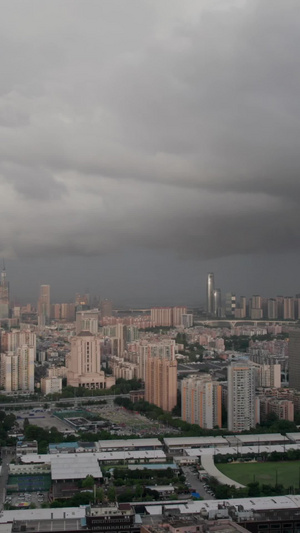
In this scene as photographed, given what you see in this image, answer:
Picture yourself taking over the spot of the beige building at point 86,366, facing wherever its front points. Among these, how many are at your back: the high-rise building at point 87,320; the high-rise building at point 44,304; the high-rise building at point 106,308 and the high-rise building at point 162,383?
3

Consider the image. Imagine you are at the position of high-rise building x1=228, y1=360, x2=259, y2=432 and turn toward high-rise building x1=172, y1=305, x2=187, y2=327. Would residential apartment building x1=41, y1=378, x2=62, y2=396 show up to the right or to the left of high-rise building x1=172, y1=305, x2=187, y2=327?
left

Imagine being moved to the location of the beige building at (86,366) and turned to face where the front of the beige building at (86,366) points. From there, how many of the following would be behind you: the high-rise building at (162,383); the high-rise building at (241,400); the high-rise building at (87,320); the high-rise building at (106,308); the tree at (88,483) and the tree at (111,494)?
2

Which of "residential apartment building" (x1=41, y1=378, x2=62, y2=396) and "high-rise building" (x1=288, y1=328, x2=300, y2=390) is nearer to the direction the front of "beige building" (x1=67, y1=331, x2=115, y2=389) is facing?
the residential apartment building

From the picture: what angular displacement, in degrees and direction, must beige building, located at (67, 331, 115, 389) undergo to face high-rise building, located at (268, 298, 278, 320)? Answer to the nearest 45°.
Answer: approximately 135° to its left

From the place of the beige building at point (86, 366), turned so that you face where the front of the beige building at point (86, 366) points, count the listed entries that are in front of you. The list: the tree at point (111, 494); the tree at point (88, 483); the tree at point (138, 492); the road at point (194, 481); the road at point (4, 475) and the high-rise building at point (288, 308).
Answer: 5

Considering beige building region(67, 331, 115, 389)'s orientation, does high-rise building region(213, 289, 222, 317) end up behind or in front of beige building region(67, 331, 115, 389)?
behind

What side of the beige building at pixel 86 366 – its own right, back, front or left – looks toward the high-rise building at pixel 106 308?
back

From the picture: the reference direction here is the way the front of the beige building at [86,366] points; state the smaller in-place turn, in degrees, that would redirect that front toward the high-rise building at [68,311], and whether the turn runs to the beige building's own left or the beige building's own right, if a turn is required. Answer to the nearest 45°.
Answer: approximately 180°

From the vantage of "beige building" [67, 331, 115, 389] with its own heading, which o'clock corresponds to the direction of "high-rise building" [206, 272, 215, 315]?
The high-rise building is roughly at 7 o'clock from the beige building.

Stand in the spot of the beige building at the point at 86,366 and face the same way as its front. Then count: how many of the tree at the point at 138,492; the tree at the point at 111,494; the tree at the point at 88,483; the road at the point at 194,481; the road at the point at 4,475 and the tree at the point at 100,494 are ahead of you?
6

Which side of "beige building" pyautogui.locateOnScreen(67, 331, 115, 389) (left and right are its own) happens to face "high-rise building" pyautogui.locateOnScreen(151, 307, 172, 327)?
back

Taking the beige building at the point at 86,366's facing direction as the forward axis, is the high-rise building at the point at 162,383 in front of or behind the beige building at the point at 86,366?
in front

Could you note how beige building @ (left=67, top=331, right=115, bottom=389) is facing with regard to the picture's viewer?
facing the viewer

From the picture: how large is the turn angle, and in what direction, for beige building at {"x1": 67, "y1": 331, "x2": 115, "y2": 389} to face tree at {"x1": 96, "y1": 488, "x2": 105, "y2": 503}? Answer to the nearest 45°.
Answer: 0° — it already faces it
